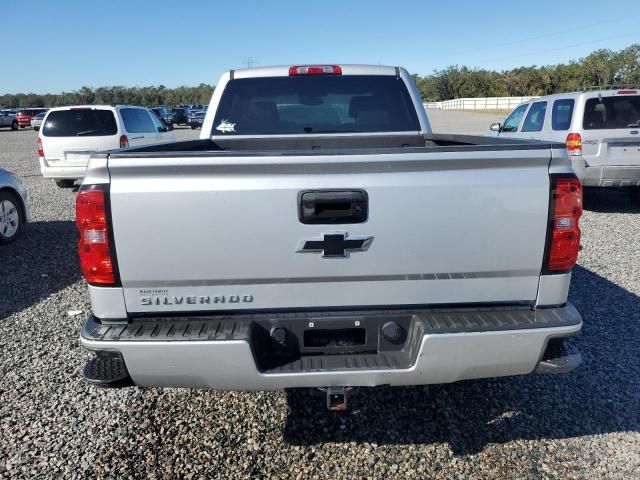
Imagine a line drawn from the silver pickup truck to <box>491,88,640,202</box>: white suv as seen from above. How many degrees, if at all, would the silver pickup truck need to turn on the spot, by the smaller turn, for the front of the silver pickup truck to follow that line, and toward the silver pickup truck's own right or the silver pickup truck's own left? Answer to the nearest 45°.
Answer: approximately 45° to the silver pickup truck's own right

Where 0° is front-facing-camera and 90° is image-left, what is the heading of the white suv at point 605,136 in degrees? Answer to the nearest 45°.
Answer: approximately 135°

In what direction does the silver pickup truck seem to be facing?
away from the camera

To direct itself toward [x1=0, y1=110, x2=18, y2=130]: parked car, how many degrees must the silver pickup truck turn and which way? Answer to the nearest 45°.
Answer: approximately 45° to its left

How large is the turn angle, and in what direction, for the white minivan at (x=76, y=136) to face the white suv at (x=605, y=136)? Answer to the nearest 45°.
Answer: approximately 90° to its right

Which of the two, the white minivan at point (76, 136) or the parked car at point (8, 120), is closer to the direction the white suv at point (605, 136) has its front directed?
the parked car

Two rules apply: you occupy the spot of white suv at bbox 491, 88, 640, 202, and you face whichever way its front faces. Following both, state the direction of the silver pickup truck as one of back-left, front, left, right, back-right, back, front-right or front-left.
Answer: back-left

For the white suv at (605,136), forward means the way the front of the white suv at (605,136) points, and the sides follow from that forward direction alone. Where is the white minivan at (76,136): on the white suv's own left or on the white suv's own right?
on the white suv's own left

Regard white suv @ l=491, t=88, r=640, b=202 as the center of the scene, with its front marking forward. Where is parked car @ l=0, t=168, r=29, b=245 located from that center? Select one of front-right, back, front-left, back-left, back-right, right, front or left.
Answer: left

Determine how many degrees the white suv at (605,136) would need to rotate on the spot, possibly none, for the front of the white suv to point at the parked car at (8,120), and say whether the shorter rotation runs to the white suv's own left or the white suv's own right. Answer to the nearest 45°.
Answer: approximately 45° to the white suv's own left

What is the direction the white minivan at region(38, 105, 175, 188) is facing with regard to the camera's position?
facing away from the viewer and to the right of the viewer
